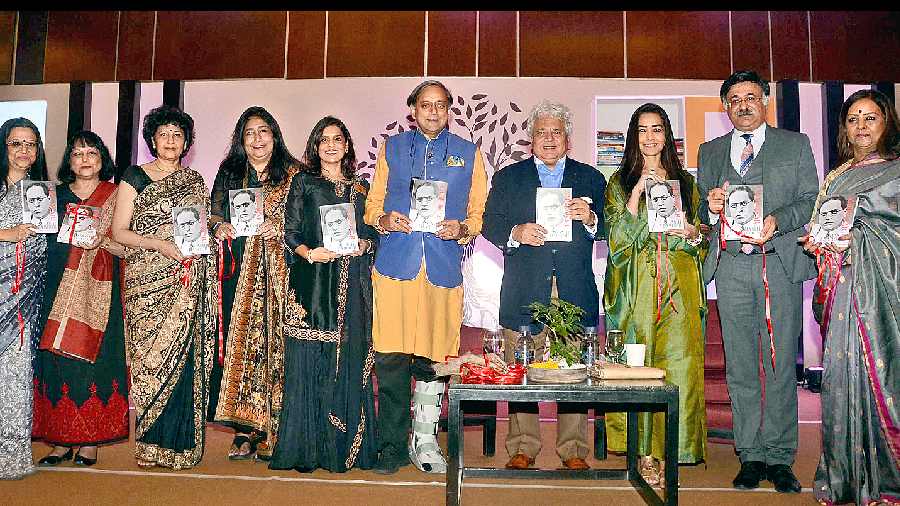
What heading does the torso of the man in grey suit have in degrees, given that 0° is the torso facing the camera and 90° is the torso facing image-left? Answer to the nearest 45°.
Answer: approximately 0°

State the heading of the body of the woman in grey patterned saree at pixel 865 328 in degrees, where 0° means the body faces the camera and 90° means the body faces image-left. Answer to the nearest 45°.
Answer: approximately 45°

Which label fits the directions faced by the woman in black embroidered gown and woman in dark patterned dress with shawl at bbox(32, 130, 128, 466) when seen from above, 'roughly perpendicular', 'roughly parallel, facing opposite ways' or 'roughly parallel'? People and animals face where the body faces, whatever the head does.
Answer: roughly parallel

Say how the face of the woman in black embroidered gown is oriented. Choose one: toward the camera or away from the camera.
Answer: toward the camera

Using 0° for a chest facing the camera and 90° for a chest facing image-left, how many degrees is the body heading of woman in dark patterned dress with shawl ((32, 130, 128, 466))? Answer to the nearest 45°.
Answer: approximately 0°

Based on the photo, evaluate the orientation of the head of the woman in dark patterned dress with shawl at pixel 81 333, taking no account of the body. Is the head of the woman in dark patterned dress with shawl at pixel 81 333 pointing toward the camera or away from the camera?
toward the camera

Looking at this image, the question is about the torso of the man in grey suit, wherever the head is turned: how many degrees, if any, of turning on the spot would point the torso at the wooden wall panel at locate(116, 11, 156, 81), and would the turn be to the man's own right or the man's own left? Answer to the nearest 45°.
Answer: approximately 90° to the man's own right

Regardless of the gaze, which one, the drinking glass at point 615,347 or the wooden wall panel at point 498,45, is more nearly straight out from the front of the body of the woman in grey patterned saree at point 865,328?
the drinking glass

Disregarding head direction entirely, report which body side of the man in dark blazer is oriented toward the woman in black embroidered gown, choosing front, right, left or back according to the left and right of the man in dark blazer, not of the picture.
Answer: right

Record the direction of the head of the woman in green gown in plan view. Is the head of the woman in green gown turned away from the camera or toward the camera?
toward the camera

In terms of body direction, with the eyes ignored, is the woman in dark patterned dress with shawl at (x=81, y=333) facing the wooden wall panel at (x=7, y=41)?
no

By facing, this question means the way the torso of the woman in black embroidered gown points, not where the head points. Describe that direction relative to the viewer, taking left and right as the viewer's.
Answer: facing the viewer

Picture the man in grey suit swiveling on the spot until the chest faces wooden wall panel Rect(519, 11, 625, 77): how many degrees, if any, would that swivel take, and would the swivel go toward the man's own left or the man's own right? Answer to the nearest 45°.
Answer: approximately 135° to the man's own right

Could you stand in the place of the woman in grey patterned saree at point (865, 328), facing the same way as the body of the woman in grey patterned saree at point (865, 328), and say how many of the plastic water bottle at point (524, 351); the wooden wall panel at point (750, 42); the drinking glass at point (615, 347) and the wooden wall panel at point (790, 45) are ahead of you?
2

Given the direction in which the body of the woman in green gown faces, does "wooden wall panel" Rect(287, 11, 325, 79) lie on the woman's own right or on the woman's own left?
on the woman's own right

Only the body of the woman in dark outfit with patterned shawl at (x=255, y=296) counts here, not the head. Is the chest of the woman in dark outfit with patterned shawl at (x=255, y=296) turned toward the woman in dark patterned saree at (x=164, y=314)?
no

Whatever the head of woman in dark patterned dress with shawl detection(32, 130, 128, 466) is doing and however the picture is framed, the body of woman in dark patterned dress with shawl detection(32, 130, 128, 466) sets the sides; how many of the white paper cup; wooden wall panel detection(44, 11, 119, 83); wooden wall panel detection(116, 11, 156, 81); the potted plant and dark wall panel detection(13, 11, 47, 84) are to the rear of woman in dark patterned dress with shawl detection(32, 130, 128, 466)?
3

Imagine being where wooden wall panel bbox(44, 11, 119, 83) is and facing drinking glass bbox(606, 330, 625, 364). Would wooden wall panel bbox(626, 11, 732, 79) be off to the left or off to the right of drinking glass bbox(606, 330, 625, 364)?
left

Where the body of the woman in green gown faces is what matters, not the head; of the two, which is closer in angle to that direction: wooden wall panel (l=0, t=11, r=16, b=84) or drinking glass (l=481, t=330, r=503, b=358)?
the drinking glass

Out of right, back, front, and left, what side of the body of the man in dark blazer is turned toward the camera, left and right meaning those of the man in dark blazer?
front
